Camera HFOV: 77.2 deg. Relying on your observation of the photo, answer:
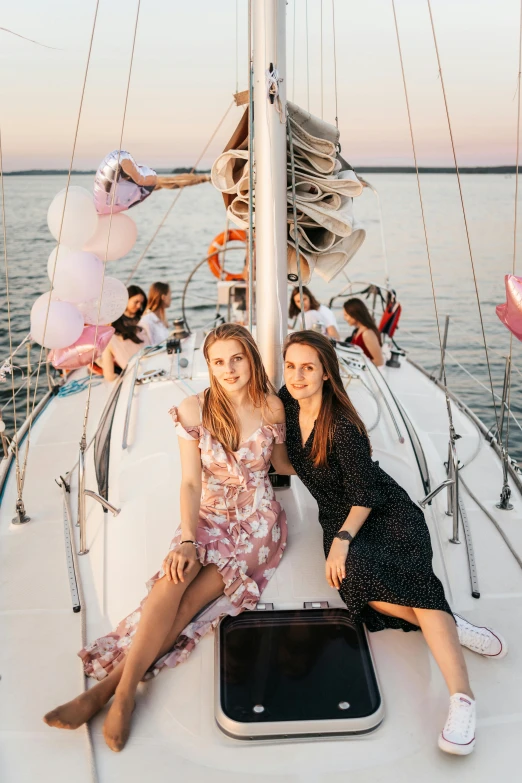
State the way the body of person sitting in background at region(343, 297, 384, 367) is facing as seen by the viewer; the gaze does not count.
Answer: to the viewer's left

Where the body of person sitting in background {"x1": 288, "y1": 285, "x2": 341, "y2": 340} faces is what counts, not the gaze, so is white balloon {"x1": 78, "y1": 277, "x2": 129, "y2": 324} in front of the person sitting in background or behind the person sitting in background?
in front

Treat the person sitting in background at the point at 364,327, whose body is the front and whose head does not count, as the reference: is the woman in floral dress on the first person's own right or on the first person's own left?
on the first person's own left

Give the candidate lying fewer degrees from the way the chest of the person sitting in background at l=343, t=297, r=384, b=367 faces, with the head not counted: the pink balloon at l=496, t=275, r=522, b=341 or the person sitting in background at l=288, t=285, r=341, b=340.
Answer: the person sitting in background

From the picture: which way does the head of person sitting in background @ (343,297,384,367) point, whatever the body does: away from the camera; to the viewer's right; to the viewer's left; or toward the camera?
to the viewer's left

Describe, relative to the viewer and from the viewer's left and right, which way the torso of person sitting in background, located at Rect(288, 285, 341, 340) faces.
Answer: facing the viewer and to the left of the viewer

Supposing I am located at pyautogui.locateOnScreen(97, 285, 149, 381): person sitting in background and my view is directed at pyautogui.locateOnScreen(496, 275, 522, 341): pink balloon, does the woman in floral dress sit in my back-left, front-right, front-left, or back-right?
front-right
